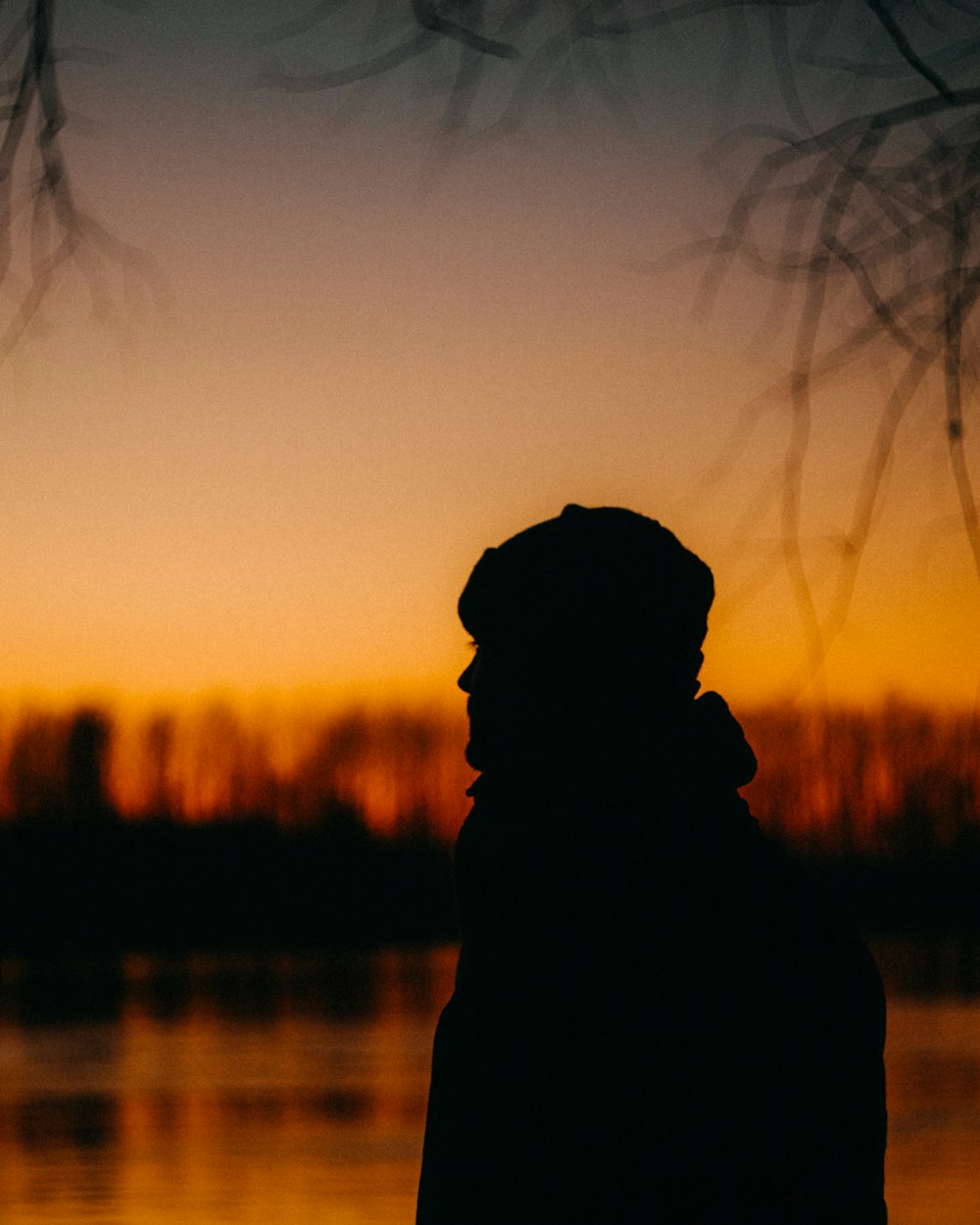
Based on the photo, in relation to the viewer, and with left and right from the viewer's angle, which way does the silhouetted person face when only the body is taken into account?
facing to the left of the viewer

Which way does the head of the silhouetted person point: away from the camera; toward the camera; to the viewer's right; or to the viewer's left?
to the viewer's left
